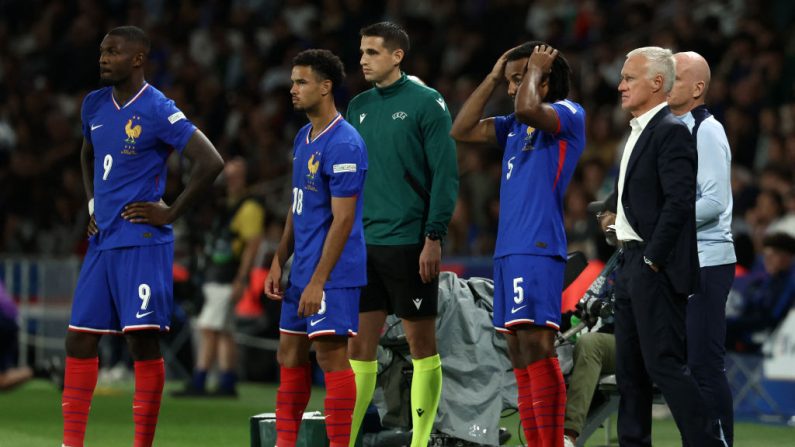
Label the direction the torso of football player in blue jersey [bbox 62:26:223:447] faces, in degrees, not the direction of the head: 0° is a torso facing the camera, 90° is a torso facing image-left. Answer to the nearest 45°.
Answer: approximately 45°

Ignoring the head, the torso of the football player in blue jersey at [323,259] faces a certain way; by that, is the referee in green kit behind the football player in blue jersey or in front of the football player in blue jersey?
behind

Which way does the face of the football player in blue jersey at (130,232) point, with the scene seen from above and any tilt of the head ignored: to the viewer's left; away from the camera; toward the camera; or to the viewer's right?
to the viewer's left

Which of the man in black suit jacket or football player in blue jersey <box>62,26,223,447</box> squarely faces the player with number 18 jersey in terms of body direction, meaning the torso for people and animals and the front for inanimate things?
the man in black suit jacket

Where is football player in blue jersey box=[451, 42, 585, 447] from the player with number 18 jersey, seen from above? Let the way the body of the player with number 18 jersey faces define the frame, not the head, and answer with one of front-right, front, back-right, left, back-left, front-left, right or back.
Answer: back-left

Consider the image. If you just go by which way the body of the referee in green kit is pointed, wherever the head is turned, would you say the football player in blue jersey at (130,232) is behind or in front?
in front

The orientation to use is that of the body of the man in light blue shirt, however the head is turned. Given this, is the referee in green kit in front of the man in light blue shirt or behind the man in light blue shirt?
in front

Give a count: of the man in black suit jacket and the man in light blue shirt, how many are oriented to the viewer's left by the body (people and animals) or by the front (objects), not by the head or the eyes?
2

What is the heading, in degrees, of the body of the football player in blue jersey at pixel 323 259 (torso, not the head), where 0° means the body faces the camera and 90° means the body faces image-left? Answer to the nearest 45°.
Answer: approximately 45°

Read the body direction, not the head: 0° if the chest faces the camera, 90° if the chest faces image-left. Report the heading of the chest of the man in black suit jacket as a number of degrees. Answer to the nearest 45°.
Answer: approximately 90°

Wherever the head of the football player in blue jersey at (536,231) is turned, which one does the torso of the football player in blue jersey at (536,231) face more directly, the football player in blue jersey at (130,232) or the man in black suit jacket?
the football player in blue jersey

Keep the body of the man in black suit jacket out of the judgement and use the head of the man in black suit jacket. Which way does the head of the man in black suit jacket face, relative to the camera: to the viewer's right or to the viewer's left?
to the viewer's left

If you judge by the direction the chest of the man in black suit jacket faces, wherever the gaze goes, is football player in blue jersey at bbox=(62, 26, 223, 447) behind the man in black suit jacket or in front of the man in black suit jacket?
in front
